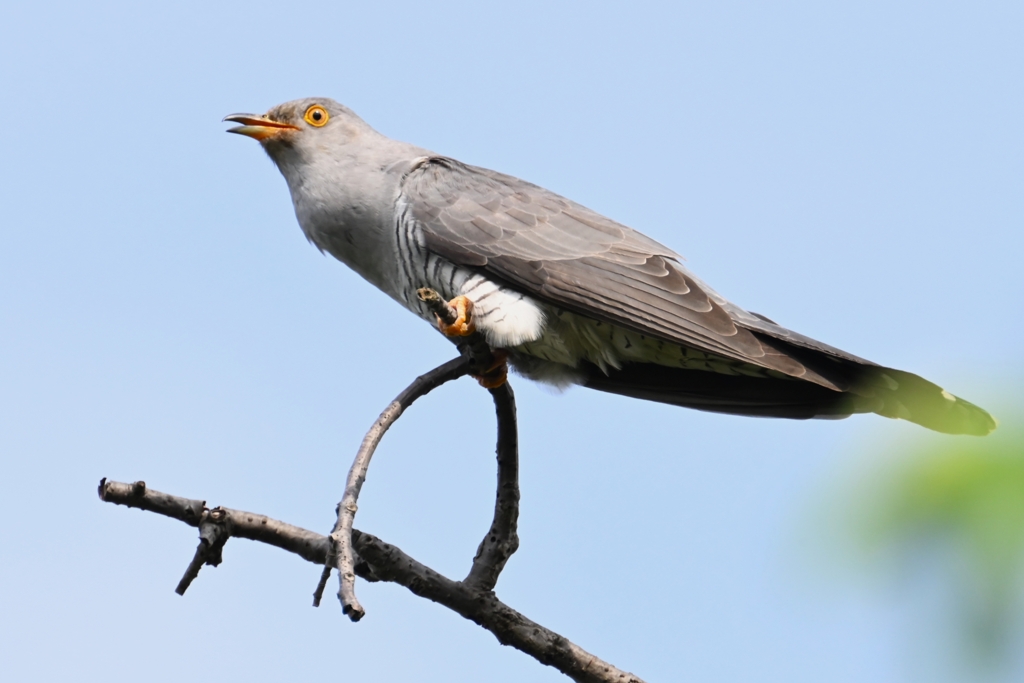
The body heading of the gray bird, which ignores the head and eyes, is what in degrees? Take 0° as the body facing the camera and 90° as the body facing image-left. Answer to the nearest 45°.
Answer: approximately 90°
